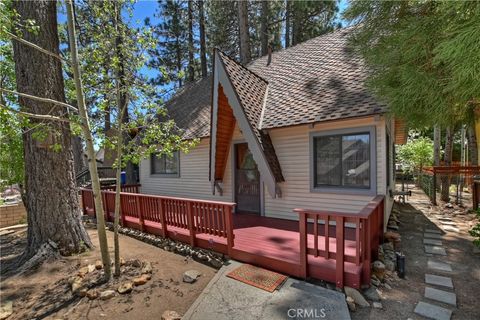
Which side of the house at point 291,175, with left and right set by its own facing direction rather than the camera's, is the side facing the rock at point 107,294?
front

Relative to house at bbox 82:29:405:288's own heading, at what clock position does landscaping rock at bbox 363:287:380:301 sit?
The landscaping rock is roughly at 10 o'clock from the house.

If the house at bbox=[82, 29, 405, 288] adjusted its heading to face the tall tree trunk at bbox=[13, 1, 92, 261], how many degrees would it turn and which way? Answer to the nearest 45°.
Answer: approximately 45° to its right

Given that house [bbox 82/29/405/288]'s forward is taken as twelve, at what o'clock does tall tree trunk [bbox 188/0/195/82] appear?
The tall tree trunk is roughly at 4 o'clock from the house.

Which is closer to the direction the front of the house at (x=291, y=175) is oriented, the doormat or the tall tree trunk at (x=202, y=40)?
the doormat

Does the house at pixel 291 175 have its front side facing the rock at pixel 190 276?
yes

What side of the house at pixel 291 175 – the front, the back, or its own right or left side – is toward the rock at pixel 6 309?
front

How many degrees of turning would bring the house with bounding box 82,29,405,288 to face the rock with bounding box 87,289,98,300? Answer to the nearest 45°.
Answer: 0° — it already faces it

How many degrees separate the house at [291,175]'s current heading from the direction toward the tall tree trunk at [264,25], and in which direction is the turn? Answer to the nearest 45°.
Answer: approximately 135° to its right

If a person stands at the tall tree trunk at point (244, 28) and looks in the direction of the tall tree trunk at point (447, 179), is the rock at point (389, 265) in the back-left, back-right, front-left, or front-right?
front-right

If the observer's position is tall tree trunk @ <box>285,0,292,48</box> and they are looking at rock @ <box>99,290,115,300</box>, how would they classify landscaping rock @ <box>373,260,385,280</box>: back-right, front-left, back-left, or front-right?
front-left

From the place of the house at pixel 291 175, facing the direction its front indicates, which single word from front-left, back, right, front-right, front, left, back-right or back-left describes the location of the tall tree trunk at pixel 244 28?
back-right

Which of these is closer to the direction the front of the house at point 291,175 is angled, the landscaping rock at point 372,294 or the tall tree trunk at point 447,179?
the landscaping rock

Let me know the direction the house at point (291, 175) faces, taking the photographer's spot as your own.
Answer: facing the viewer and to the left of the viewer
